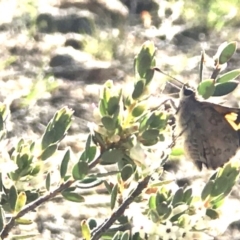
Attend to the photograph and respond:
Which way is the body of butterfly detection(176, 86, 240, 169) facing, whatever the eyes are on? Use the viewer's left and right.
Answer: facing to the left of the viewer
